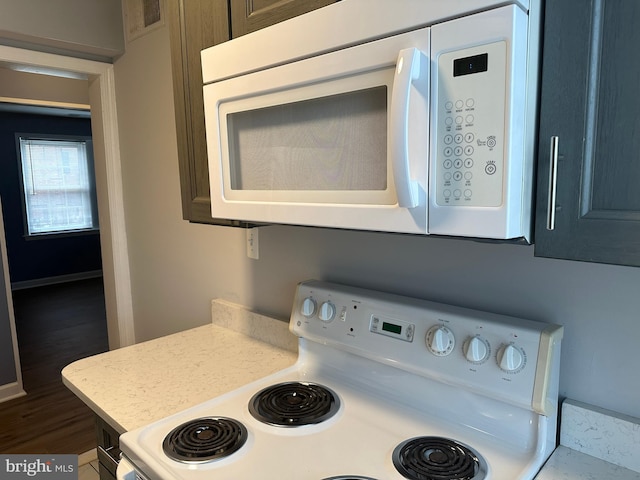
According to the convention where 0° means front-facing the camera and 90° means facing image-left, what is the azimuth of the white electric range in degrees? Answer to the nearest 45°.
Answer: approximately 45°

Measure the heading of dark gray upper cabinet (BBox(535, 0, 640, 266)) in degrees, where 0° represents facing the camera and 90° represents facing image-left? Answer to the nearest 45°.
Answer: approximately 45°

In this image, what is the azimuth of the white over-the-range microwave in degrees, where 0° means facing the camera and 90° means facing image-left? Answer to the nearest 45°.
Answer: approximately 45°

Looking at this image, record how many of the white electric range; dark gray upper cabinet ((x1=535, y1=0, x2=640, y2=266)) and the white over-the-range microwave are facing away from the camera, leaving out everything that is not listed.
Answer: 0

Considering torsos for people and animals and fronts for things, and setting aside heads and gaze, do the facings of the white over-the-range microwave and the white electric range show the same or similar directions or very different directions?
same or similar directions

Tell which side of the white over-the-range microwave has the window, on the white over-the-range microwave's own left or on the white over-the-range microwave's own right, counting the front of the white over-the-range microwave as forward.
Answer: on the white over-the-range microwave's own right

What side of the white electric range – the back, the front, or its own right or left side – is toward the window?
right

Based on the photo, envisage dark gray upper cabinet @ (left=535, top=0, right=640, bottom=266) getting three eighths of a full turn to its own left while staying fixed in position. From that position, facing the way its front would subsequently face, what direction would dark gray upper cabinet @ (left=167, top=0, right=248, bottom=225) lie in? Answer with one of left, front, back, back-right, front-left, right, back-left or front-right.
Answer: back
